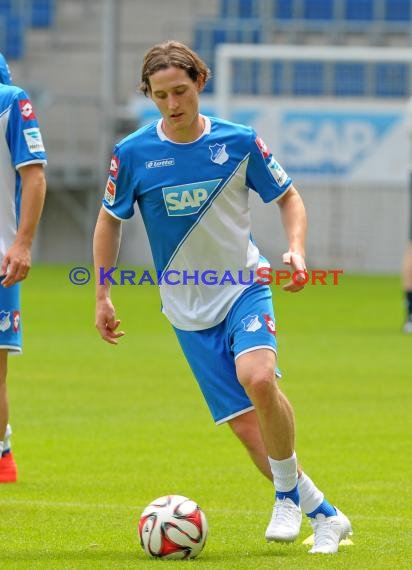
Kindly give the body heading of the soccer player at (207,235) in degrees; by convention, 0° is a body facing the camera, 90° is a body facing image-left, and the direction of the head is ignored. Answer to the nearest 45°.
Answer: approximately 0°
